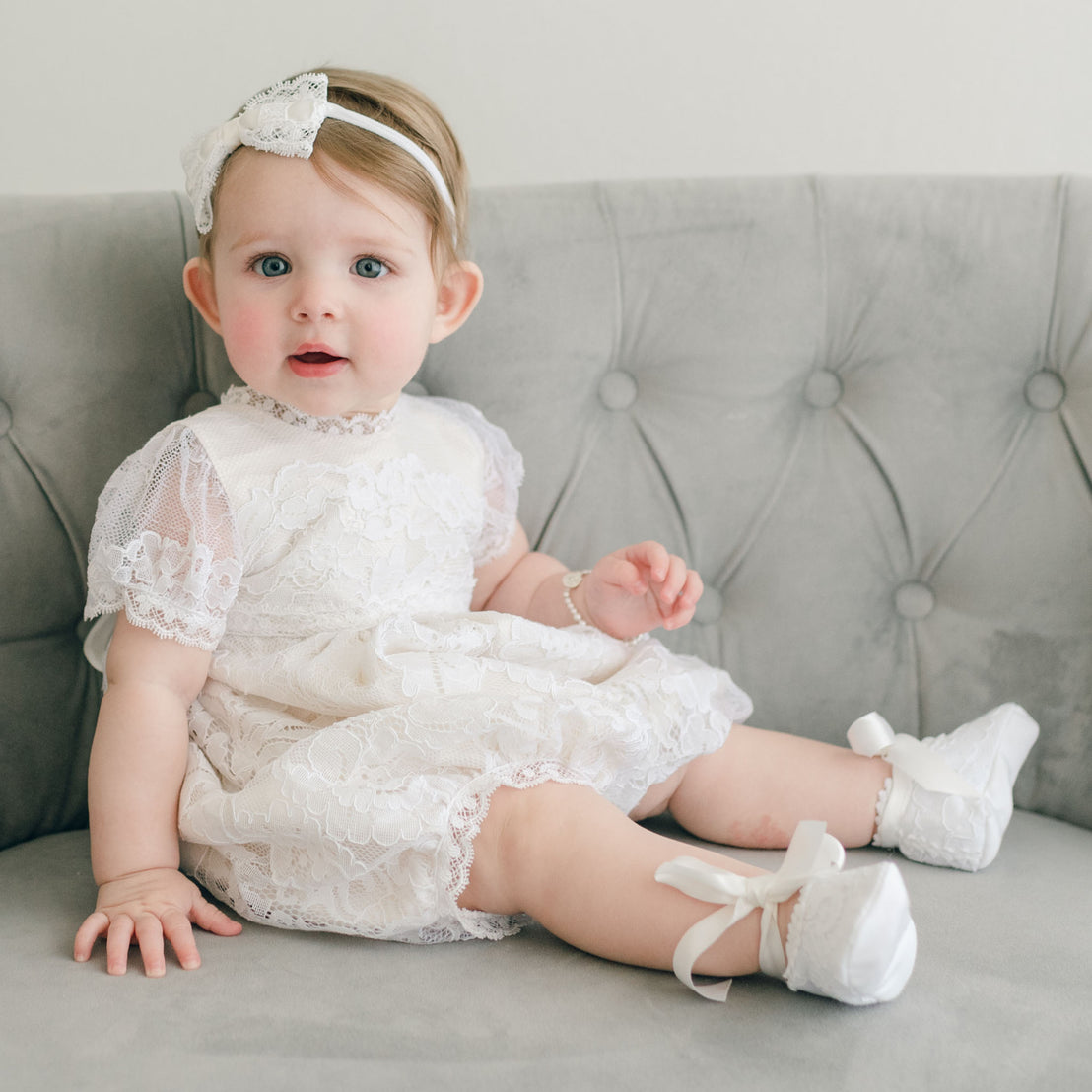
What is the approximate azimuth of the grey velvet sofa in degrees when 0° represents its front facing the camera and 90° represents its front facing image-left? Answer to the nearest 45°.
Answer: approximately 0°
